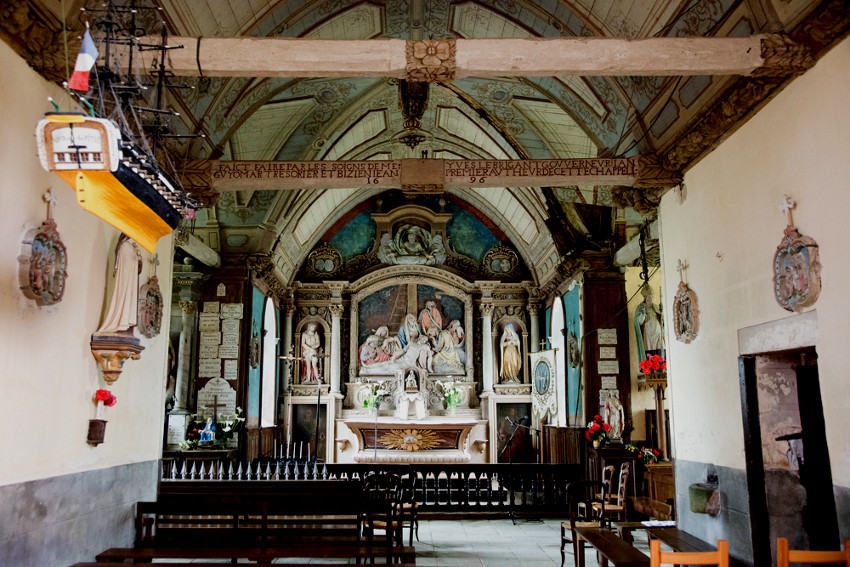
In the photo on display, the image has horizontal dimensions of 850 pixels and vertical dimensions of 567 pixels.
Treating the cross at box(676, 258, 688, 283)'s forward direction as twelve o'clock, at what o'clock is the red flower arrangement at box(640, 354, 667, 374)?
The red flower arrangement is roughly at 4 o'clock from the cross.

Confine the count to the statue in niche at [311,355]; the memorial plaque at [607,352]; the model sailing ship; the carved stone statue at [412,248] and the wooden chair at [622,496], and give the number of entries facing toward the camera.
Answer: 3

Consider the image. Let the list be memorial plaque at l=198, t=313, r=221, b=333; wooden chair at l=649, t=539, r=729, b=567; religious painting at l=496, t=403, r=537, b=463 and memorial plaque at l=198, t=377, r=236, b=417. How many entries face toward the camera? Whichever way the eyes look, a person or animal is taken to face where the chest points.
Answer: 3

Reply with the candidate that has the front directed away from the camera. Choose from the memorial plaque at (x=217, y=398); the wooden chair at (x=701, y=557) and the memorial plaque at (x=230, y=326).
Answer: the wooden chair

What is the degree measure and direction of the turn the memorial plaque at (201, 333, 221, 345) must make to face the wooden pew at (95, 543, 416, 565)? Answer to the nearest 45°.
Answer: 0° — it already faces it

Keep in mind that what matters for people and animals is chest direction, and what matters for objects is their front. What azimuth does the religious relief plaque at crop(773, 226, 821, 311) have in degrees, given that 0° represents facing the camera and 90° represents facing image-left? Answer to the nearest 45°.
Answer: approximately 45°

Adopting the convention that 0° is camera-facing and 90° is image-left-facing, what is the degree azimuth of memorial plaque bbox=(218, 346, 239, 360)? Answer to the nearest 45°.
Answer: approximately 0°

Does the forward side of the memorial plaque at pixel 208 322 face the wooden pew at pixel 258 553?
yes

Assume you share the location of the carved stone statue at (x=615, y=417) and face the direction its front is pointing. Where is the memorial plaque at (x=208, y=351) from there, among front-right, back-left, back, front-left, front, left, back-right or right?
right
